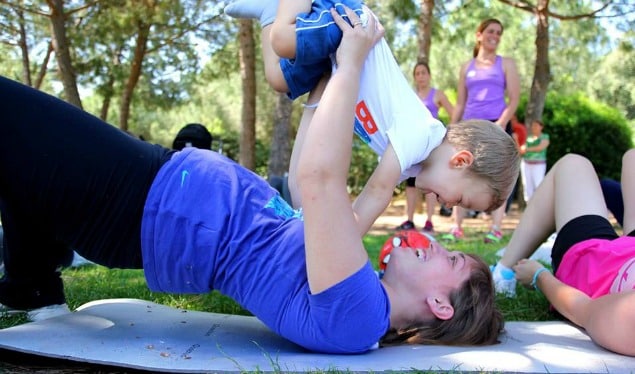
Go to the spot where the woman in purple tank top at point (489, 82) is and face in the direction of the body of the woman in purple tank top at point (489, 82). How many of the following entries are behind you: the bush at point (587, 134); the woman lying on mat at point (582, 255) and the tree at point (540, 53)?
2

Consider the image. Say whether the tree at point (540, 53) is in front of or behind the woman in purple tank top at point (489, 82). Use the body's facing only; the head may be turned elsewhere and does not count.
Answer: behind

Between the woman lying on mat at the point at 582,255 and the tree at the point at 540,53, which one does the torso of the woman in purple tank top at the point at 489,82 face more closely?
the woman lying on mat

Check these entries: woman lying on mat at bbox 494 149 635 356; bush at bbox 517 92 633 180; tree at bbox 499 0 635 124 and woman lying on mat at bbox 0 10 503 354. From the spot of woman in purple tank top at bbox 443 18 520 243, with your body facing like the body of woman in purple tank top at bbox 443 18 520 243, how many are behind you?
2

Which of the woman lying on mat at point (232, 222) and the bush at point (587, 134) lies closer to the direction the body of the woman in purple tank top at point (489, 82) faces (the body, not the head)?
the woman lying on mat

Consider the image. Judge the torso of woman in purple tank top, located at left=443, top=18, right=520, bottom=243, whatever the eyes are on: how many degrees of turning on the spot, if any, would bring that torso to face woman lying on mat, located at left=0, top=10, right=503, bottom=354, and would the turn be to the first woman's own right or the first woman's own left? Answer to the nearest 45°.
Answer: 0° — they already face them

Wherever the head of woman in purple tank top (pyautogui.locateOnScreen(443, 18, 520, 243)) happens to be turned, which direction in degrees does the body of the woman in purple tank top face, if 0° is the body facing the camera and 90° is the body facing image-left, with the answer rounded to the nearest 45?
approximately 0°

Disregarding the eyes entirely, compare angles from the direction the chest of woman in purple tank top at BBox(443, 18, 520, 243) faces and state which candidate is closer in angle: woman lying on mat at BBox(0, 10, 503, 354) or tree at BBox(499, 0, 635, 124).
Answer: the woman lying on mat

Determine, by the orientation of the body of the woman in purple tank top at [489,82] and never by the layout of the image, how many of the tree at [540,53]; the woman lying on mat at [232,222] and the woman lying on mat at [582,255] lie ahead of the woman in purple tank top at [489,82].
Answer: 2

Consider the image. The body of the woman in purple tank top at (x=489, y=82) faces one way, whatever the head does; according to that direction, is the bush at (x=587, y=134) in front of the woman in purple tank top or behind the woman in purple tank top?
behind

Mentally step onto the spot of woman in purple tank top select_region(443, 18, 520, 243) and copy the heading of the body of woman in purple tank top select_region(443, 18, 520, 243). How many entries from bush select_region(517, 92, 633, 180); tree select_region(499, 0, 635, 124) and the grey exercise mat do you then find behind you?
2

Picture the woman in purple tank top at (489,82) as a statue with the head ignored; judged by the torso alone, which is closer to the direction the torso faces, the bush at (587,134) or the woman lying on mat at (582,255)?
the woman lying on mat

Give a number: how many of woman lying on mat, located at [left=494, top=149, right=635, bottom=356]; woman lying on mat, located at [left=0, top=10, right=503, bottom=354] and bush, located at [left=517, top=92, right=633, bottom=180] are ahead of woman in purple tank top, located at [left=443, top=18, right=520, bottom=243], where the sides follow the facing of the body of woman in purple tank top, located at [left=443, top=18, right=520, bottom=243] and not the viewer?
2

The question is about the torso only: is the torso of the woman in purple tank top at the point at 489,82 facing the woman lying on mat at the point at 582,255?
yes
